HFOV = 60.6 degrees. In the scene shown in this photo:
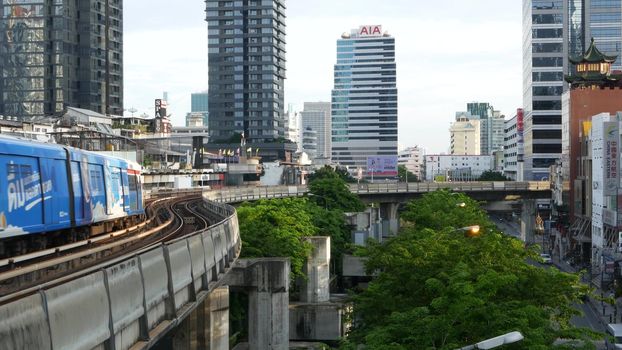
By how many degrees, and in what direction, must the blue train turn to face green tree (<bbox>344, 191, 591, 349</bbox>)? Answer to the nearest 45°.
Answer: approximately 45° to its right

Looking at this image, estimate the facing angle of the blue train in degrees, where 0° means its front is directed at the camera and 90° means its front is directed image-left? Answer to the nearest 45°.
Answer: approximately 225°
